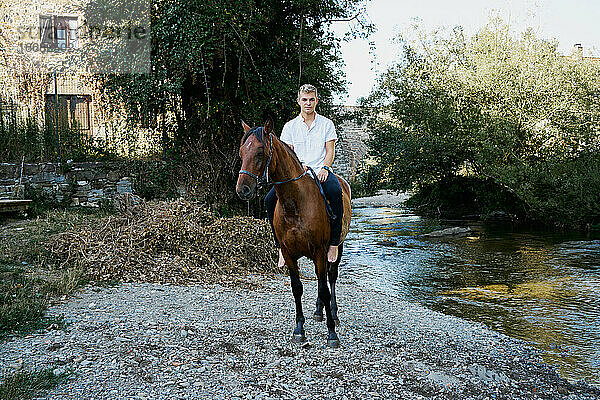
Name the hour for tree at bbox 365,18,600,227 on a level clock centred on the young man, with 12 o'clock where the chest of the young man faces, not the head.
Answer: The tree is roughly at 7 o'clock from the young man.

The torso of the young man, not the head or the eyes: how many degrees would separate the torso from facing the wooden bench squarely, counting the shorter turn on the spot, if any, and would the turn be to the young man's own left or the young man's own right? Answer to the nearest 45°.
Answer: approximately 135° to the young man's own right

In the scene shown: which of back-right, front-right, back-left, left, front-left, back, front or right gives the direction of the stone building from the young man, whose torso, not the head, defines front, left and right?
back-right

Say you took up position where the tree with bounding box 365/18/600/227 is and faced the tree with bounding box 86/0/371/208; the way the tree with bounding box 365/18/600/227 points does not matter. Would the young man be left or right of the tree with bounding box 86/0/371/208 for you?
left

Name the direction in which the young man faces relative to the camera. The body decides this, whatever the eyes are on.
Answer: toward the camera

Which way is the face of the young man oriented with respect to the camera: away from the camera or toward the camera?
toward the camera

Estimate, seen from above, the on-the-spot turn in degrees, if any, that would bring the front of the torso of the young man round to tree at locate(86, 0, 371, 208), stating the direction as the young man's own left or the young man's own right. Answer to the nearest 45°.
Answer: approximately 180°
